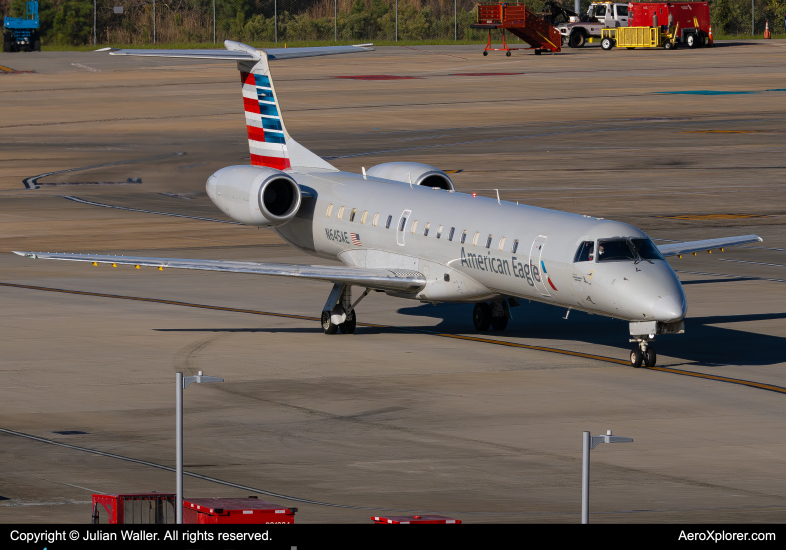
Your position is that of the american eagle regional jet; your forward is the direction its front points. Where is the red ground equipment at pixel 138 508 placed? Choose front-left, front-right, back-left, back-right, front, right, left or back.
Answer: front-right

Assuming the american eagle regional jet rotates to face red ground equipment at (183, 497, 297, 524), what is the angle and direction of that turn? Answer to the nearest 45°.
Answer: approximately 45° to its right

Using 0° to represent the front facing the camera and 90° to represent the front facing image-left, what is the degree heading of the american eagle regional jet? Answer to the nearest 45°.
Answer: approximately 315°
